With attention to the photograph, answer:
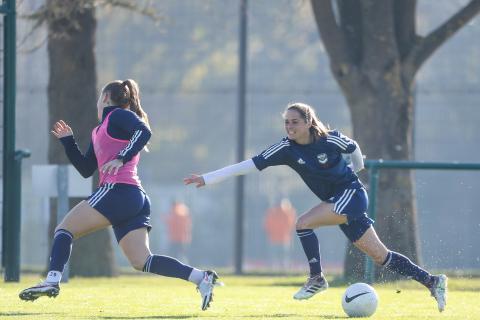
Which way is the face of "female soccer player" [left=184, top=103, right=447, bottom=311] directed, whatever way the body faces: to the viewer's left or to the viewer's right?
to the viewer's left

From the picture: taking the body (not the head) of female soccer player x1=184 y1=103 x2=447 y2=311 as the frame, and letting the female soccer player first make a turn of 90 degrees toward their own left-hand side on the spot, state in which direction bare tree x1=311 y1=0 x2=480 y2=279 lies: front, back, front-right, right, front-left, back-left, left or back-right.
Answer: back-left

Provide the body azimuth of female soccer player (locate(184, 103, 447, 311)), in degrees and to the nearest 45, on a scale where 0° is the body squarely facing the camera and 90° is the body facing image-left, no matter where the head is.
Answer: approximately 45°

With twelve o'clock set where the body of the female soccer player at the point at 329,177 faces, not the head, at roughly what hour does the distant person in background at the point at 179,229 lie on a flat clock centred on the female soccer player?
The distant person in background is roughly at 4 o'clock from the female soccer player.

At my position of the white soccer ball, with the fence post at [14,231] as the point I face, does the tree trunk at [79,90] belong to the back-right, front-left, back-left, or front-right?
front-right

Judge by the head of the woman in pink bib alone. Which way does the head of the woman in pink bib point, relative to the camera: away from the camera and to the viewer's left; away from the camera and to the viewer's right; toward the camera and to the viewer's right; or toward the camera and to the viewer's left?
away from the camera and to the viewer's left

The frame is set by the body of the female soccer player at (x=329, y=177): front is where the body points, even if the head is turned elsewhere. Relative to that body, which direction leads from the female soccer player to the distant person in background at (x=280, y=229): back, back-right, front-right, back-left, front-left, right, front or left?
back-right

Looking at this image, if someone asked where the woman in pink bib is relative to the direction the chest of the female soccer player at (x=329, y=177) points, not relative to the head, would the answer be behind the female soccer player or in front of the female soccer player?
in front

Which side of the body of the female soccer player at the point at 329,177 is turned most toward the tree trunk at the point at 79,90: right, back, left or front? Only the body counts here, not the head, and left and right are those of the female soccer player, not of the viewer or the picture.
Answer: right

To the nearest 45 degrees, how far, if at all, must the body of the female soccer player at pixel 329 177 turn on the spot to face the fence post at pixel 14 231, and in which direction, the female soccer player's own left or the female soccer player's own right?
approximately 90° to the female soccer player's own right
